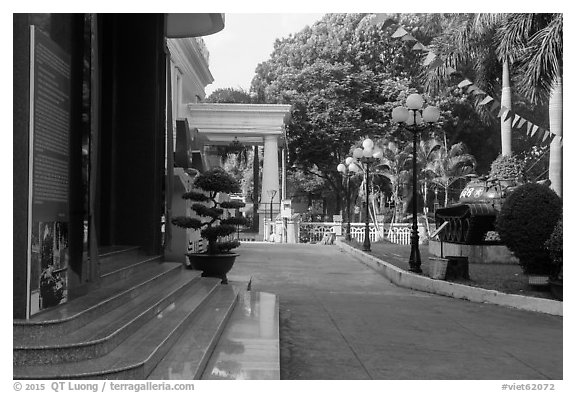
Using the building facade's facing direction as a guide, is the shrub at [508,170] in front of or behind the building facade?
in front

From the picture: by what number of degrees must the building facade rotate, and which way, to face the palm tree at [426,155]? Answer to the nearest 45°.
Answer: approximately 45° to its left

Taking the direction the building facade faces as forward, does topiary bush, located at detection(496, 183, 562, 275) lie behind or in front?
in front

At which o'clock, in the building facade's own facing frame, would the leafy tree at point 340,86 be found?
The leafy tree is roughly at 10 o'clock from the building facade.

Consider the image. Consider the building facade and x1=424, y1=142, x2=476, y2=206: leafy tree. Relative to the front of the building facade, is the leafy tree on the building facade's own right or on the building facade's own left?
on the building facade's own left

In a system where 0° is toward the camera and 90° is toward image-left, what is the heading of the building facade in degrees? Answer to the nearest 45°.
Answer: approximately 270°

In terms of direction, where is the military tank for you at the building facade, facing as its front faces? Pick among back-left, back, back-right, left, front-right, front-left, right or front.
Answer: front-left

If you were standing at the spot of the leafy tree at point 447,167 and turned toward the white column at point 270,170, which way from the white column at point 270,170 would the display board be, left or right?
left

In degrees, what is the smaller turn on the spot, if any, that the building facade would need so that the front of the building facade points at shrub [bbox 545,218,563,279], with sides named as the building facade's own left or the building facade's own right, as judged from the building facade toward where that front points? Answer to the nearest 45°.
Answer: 0° — it already faces it

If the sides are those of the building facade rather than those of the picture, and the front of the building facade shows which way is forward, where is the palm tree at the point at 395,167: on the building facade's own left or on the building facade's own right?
on the building facade's own left

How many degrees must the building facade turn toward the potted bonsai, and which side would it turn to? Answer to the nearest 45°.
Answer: approximately 45° to its left

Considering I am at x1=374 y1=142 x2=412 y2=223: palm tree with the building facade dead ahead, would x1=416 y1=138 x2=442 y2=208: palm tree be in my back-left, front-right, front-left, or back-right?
back-left

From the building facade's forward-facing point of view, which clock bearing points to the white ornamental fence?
The white ornamental fence is roughly at 10 o'clock from the building facade.
